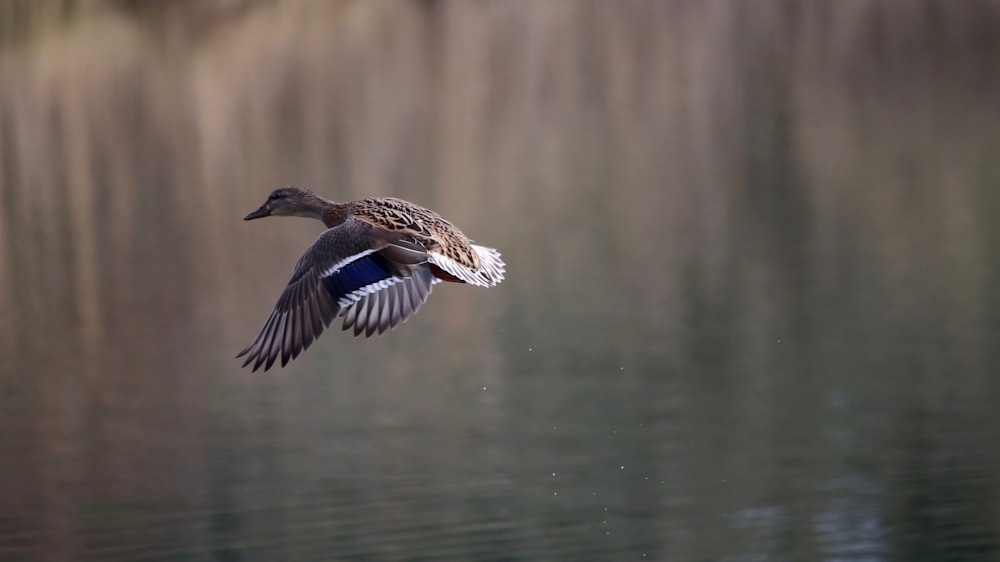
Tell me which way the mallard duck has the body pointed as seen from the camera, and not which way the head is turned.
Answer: to the viewer's left
